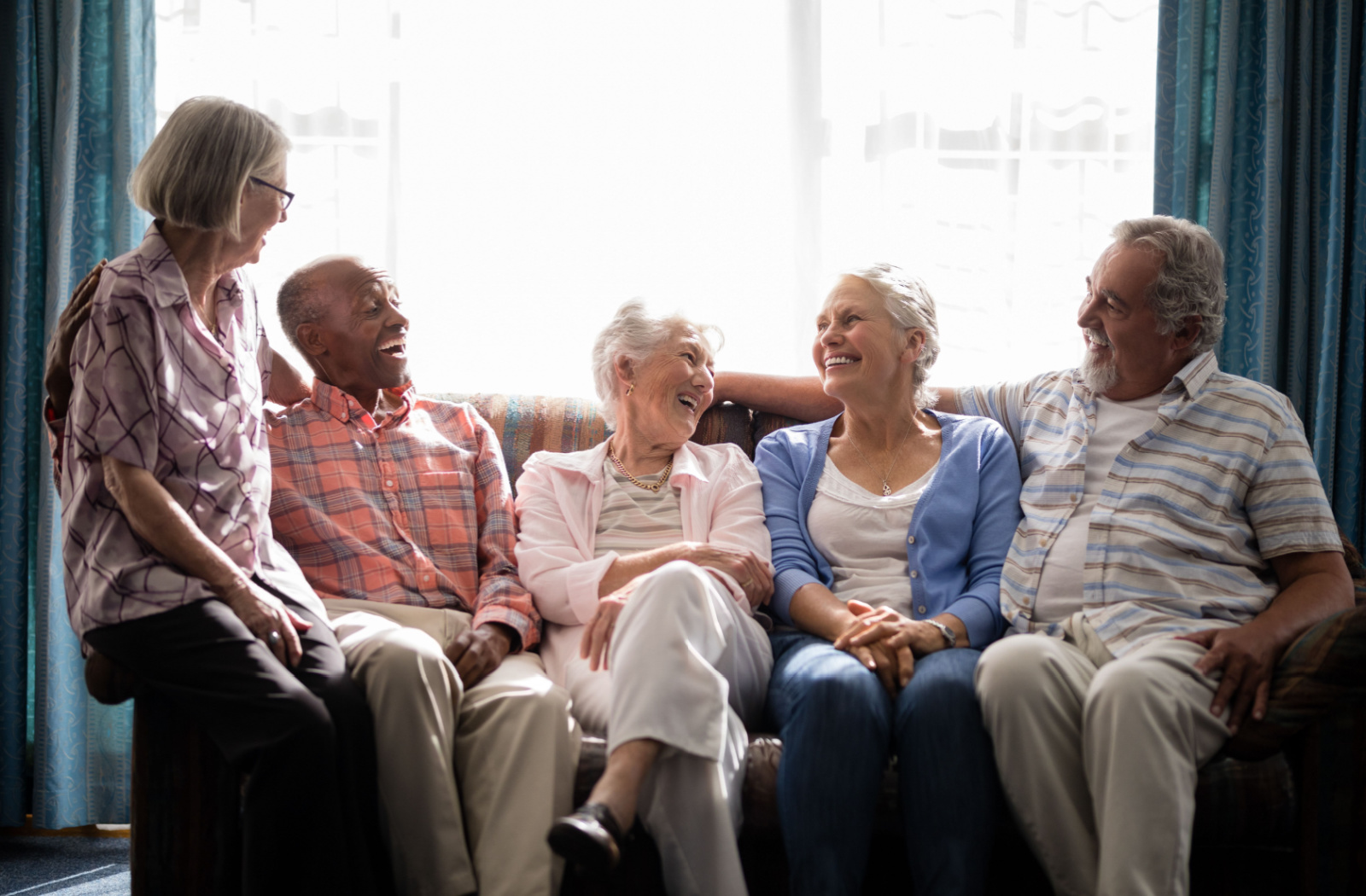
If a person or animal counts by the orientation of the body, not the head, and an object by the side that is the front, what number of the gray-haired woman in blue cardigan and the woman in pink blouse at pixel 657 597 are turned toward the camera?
2

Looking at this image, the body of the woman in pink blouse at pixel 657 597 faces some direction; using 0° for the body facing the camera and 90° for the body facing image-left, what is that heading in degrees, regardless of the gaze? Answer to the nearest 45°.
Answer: approximately 0°

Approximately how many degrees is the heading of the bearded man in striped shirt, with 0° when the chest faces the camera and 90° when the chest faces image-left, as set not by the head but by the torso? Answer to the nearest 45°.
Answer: approximately 45°

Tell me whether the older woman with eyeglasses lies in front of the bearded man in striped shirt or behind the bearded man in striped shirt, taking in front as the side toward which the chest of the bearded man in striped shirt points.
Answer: in front

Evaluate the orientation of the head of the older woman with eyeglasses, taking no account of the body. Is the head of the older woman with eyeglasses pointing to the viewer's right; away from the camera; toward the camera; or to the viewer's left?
to the viewer's right

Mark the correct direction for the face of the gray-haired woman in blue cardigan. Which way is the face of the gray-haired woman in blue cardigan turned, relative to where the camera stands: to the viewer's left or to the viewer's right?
to the viewer's left

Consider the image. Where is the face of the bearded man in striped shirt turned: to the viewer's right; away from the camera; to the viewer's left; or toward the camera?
to the viewer's left

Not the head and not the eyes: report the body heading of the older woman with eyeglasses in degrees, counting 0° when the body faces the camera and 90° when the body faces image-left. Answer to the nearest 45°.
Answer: approximately 315°
